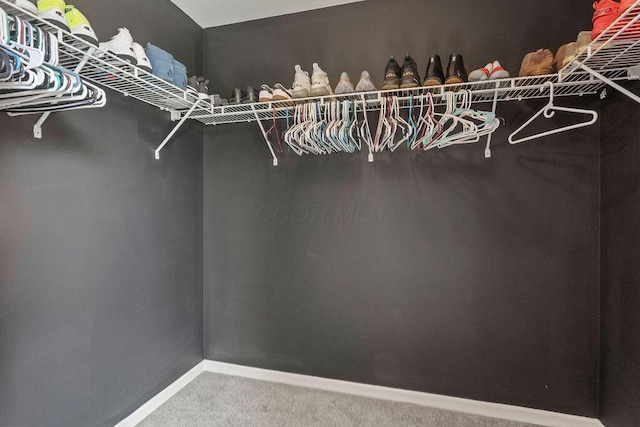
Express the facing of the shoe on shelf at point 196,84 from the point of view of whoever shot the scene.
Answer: facing the viewer and to the right of the viewer

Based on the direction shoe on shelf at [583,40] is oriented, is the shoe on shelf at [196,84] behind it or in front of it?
in front

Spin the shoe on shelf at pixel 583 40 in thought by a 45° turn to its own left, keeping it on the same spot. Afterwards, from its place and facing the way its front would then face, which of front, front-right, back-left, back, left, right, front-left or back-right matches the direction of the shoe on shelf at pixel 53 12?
front-right

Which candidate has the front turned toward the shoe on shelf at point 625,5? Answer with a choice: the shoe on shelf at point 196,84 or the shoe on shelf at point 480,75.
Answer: the shoe on shelf at point 196,84

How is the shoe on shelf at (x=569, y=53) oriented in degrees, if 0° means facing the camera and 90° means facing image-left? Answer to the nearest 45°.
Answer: approximately 45°

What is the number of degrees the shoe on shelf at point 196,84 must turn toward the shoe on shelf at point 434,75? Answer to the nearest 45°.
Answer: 0° — it already faces it

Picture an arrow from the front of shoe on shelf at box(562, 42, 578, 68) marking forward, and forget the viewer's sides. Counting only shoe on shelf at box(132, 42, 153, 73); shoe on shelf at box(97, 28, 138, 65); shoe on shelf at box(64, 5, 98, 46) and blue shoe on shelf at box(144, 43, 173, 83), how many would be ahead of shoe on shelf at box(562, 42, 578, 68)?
4

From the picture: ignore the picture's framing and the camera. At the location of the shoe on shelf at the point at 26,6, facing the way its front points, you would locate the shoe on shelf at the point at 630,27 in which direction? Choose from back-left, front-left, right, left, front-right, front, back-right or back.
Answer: front

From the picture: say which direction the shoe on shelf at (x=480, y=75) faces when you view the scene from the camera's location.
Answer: facing the viewer and to the left of the viewer

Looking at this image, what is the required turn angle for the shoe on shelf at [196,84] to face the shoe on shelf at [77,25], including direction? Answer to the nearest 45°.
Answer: approximately 90° to its right

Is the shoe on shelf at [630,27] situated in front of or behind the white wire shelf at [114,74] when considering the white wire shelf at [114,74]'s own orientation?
in front

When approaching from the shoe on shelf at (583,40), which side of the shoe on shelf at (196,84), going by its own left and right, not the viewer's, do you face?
front
